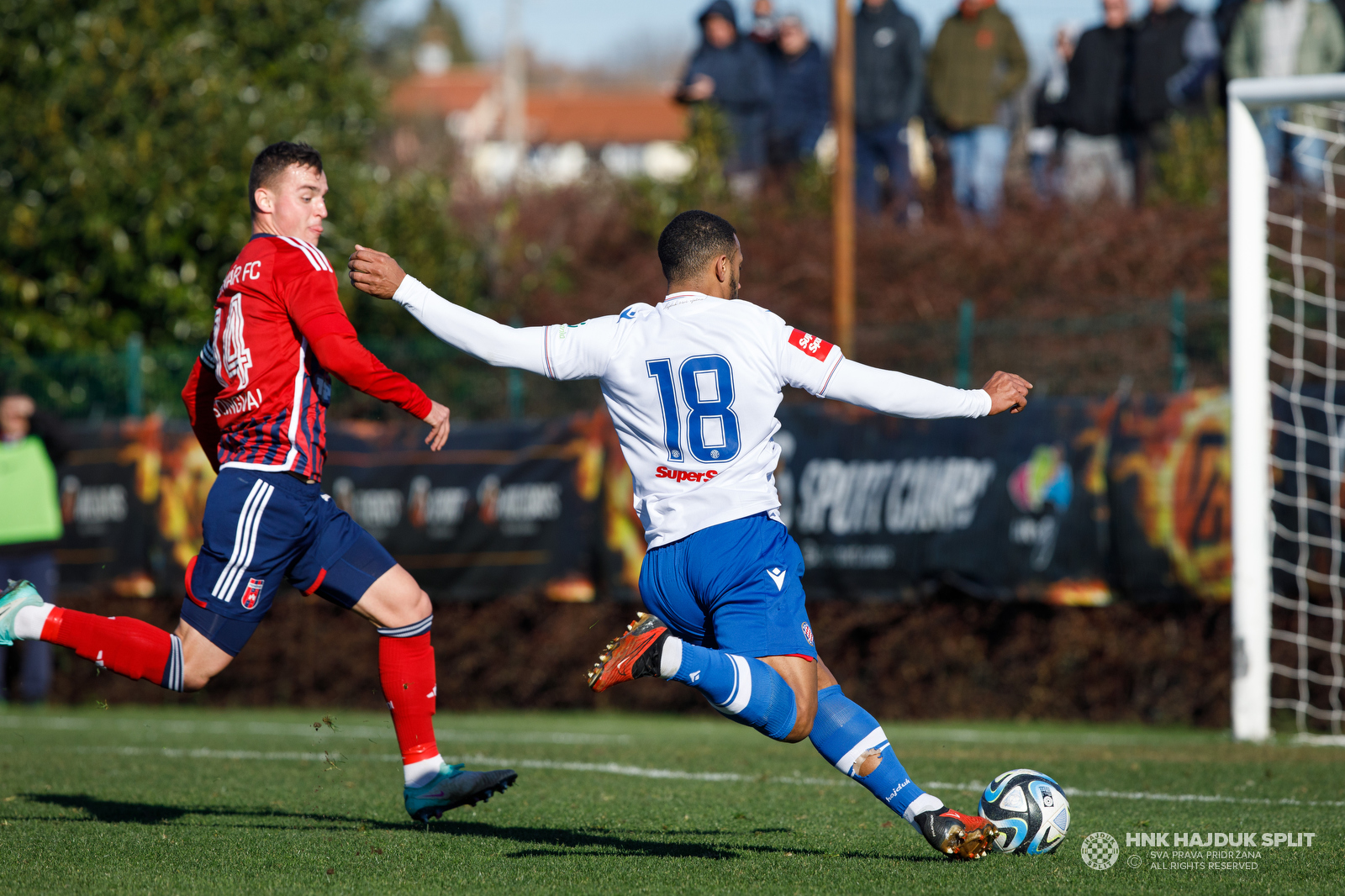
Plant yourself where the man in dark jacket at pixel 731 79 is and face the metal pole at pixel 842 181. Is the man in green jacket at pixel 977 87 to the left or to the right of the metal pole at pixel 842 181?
left

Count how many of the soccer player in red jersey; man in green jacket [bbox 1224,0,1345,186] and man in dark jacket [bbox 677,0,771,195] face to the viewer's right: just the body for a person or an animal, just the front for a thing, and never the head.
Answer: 1

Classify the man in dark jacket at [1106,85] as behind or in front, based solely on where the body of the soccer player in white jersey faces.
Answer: in front

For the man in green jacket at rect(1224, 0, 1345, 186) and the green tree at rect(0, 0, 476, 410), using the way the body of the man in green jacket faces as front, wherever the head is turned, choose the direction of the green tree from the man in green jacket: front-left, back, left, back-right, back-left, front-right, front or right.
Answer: right

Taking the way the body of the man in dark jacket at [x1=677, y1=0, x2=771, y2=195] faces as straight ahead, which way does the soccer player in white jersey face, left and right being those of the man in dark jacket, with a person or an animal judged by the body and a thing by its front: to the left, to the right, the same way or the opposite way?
the opposite way

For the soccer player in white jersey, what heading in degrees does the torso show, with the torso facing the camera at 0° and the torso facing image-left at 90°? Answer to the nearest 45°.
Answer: approximately 225°

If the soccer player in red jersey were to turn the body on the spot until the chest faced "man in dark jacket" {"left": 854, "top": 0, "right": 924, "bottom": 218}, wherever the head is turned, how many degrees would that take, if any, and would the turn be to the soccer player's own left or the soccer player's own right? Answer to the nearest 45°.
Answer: approximately 45° to the soccer player's own left

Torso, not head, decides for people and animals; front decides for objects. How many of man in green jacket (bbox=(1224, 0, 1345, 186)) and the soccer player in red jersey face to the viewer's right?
1

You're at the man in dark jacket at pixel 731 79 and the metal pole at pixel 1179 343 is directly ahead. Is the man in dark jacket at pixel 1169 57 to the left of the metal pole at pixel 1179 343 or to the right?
left

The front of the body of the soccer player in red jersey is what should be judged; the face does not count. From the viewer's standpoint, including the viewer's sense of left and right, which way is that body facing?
facing to the right of the viewer

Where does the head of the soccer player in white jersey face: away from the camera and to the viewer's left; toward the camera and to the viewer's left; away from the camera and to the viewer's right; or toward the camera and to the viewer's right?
away from the camera and to the viewer's right

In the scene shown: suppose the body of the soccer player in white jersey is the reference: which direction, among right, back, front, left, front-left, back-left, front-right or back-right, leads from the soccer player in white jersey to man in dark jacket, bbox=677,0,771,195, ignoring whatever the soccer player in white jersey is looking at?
front-left

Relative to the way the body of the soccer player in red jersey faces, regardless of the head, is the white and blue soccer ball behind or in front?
in front
